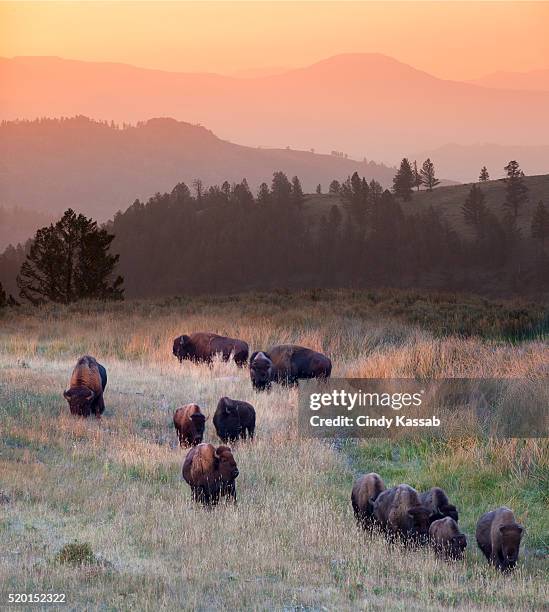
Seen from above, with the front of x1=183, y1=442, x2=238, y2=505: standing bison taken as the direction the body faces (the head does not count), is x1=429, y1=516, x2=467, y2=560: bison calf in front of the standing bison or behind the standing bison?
in front

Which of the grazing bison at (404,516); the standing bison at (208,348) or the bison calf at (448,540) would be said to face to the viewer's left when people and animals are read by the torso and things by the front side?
the standing bison at (208,348)

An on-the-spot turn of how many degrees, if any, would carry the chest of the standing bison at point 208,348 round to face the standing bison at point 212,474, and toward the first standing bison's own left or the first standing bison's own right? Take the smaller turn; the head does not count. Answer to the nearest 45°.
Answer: approximately 90° to the first standing bison's own left

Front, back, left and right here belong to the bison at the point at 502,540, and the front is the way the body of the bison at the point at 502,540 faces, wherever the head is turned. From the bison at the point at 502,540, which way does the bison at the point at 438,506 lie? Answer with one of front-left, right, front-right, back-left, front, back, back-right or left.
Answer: back

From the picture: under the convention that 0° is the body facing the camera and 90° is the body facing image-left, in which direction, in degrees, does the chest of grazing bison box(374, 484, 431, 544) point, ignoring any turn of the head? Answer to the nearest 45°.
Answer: approximately 315°

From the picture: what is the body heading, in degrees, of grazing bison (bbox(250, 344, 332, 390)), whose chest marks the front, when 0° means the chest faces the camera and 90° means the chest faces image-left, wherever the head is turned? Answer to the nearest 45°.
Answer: approximately 45°

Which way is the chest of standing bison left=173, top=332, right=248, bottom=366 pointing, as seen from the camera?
to the viewer's left

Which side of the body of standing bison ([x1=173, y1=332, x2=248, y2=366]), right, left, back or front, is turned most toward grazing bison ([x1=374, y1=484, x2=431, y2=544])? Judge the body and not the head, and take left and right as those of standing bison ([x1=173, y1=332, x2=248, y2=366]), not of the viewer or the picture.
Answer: left

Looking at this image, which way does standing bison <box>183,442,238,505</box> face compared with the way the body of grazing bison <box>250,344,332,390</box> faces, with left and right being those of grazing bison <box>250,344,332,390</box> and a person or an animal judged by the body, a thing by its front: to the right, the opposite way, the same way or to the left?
to the left
